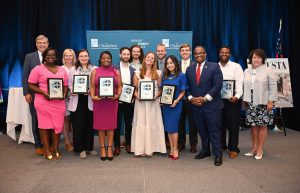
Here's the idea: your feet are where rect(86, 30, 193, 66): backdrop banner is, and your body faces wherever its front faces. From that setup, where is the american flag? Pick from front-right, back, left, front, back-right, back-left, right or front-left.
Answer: left

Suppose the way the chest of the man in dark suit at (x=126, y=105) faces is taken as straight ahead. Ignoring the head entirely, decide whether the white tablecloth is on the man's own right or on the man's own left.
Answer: on the man's own right

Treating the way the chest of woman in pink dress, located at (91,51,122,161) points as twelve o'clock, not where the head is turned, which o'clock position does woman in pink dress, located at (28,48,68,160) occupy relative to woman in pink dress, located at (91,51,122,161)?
woman in pink dress, located at (28,48,68,160) is roughly at 3 o'clock from woman in pink dress, located at (91,51,122,161).

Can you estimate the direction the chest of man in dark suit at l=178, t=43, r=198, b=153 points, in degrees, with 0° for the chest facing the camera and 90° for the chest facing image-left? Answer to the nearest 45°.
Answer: approximately 0°

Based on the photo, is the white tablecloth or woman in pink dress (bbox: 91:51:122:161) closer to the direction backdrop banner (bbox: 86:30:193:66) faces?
the woman in pink dress

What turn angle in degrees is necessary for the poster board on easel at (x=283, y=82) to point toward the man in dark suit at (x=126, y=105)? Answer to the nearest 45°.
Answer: approximately 45° to its right

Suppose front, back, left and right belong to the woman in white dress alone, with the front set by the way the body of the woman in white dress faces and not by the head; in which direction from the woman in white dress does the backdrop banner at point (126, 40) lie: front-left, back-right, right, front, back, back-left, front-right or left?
back
